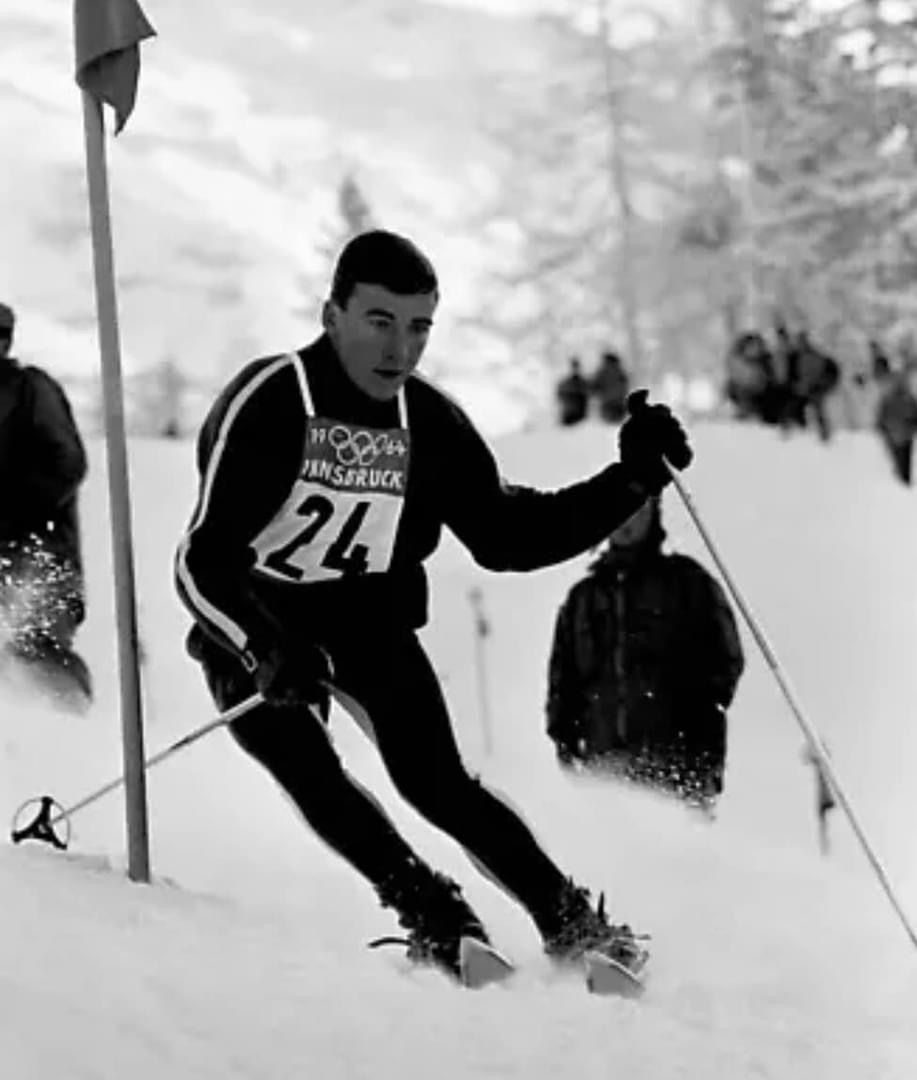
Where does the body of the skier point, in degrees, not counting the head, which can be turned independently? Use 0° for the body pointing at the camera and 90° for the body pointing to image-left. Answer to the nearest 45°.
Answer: approximately 315°

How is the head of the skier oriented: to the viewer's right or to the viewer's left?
to the viewer's right

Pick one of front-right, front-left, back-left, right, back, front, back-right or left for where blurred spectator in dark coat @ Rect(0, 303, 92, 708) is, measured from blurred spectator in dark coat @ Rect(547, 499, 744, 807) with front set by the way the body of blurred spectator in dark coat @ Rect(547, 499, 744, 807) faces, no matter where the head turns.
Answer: front-right

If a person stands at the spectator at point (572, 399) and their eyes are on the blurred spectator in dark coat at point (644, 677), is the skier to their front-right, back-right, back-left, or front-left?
front-right

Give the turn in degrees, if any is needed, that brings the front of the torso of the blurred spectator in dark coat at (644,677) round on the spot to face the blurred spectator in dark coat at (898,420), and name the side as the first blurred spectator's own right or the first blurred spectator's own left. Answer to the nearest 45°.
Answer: approximately 180°

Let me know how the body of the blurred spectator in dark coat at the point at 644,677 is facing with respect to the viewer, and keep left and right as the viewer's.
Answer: facing the viewer and to the left of the viewer

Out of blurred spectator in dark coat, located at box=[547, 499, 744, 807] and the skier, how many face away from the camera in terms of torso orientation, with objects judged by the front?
0

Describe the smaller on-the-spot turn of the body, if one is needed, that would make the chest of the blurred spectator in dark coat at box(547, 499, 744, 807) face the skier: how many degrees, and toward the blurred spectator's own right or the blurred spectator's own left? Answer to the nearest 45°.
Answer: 0° — they already face them
